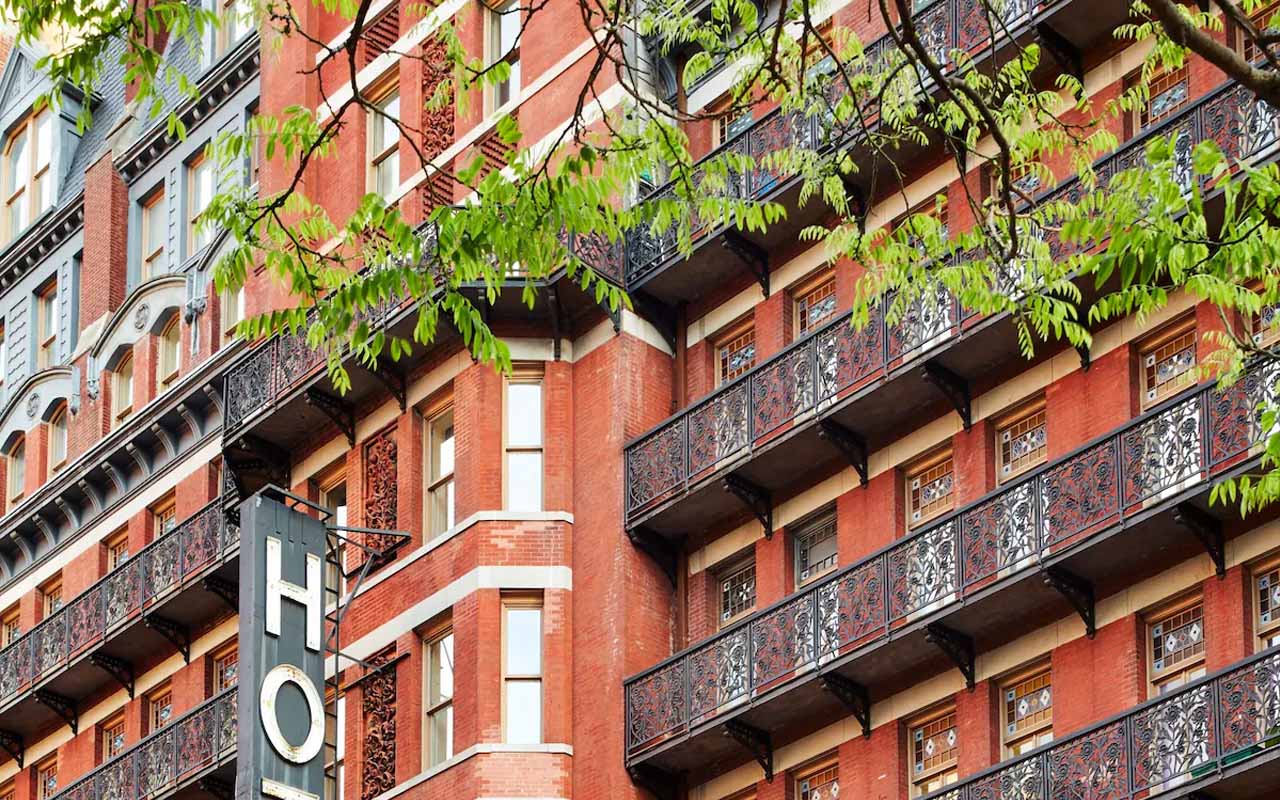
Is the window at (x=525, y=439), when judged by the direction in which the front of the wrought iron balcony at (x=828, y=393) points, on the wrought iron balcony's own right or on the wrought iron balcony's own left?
on the wrought iron balcony's own right

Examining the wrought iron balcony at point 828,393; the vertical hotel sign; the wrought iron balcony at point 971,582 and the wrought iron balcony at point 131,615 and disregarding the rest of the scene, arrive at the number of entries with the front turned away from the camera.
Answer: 0

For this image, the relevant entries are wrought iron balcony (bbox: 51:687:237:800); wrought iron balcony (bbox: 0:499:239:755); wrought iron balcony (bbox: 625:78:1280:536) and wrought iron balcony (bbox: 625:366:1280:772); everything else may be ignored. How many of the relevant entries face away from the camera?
0

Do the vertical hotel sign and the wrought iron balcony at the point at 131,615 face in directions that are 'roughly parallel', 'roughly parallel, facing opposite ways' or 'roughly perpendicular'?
roughly perpendicular

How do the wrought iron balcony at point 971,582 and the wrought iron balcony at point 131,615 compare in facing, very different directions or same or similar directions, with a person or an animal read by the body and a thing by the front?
same or similar directions
